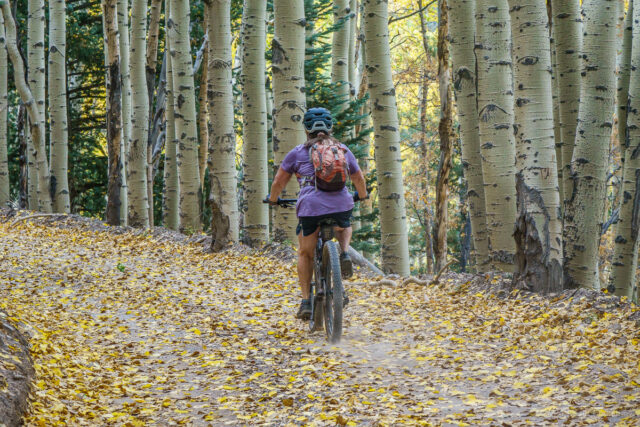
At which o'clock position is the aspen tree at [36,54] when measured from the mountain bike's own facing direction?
The aspen tree is roughly at 11 o'clock from the mountain bike.

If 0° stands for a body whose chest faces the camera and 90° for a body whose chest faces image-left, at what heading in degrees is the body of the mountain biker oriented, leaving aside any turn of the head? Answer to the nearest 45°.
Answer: approximately 180°

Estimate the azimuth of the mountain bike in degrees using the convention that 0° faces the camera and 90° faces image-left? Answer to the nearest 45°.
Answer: approximately 180°

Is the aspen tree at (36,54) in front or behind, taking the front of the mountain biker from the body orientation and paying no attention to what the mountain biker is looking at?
in front
